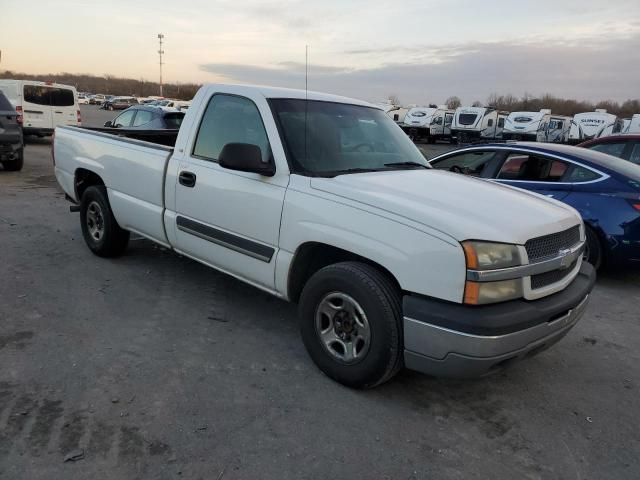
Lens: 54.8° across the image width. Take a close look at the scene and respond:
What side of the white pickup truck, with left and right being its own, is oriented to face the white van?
back

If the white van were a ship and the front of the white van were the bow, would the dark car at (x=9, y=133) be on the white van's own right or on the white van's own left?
on the white van's own left

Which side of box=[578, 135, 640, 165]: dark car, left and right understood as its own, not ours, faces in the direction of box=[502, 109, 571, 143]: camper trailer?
right

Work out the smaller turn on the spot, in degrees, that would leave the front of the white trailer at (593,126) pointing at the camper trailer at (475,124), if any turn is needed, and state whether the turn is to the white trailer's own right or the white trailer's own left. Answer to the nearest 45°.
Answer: approximately 90° to the white trailer's own right

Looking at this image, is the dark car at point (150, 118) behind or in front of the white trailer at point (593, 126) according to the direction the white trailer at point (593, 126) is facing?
in front

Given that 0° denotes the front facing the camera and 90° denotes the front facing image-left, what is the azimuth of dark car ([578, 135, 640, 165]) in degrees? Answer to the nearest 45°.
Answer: approximately 90°

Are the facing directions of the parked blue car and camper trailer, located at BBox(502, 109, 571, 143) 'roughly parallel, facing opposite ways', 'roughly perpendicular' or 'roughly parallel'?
roughly perpendicular

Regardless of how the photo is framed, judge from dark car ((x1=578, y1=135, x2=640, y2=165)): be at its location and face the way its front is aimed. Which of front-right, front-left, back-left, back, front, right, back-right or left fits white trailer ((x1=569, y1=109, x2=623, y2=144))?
right

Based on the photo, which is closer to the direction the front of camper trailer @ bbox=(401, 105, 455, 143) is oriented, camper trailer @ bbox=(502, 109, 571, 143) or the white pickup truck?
the white pickup truck

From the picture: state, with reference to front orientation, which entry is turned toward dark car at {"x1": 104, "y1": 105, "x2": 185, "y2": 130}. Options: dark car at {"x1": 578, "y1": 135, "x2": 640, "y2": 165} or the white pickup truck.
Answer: dark car at {"x1": 578, "y1": 135, "x2": 640, "y2": 165}

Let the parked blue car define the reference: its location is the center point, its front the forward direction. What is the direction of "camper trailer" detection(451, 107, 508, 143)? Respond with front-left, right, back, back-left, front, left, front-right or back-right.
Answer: front-right
